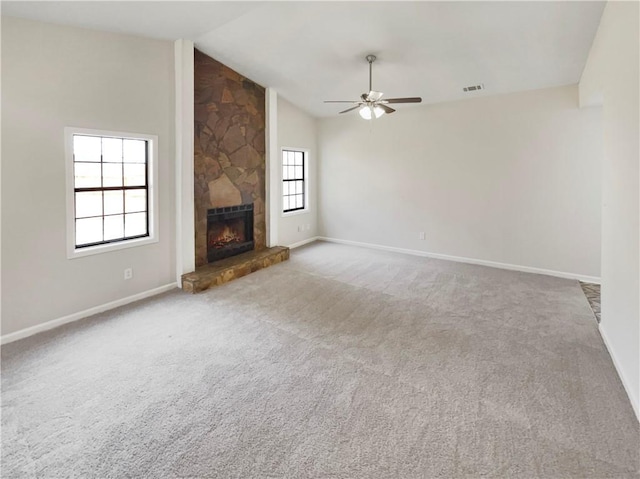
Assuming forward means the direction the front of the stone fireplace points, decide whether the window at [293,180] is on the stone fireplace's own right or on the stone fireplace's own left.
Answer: on the stone fireplace's own left

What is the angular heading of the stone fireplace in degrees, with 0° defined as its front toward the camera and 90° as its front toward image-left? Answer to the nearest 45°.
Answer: approximately 315°

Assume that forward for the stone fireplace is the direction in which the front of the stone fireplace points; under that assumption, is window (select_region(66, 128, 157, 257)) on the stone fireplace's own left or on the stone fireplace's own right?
on the stone fireplace's own right
